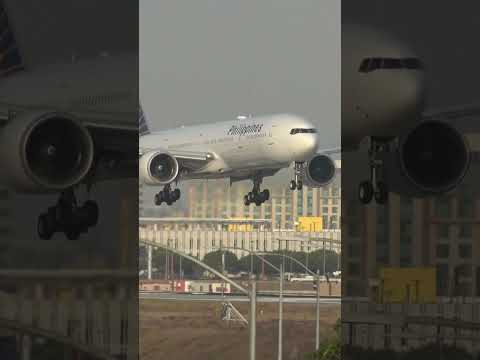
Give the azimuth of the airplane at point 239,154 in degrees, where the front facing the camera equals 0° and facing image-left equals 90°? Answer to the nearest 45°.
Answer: approximately 315°
